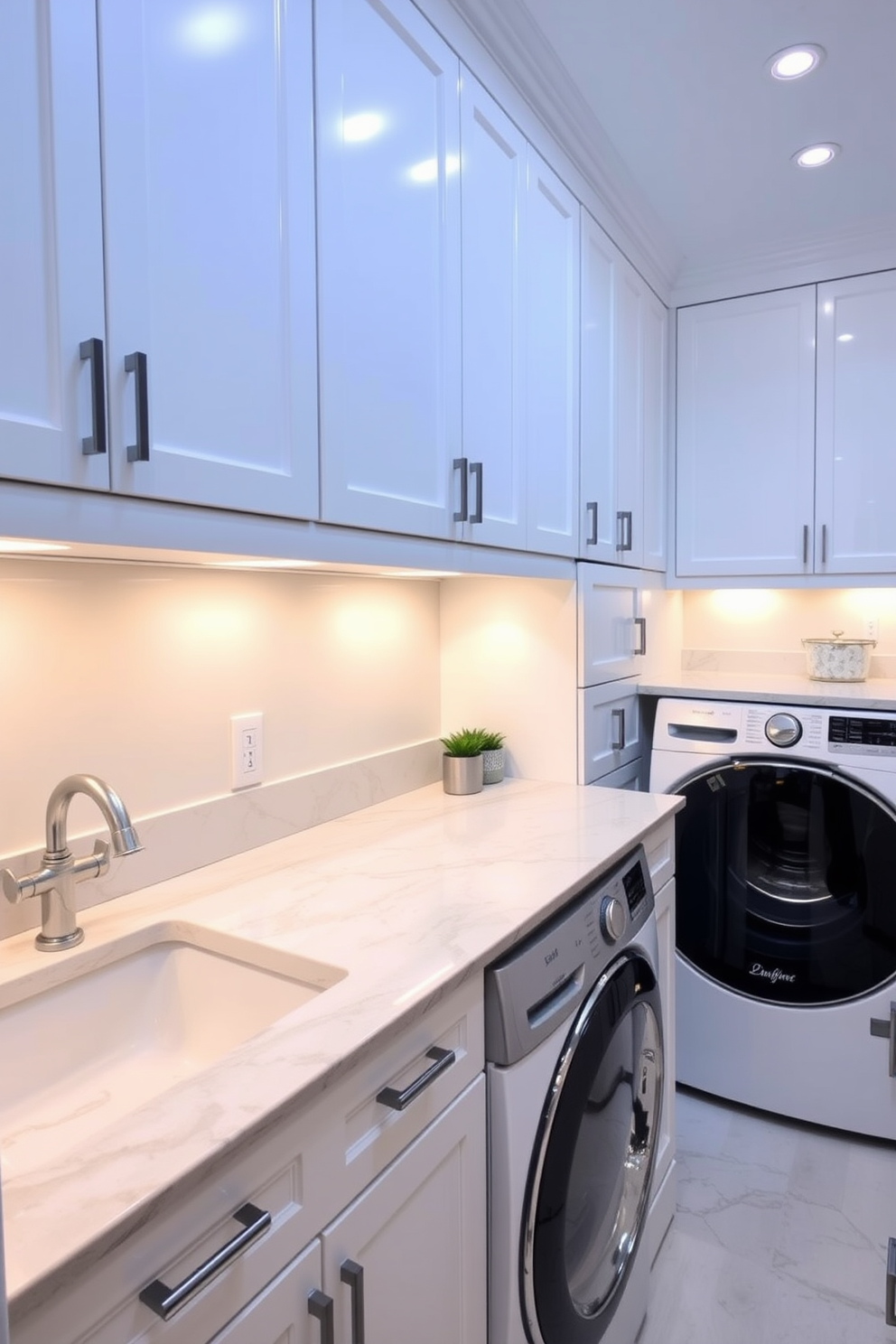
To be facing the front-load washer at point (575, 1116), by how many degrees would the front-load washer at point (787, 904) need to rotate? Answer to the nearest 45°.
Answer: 0° — it already faces it

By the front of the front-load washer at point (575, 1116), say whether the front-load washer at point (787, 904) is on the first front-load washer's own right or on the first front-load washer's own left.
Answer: on the first front-load washer's own left

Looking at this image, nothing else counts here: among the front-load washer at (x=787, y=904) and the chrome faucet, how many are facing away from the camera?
0

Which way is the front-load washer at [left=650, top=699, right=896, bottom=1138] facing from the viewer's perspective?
toward the camera

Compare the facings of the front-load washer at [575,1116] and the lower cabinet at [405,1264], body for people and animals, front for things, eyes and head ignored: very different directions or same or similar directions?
same or similar directions

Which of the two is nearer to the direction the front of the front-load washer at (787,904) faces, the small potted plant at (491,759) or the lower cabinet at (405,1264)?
the lower cabinet

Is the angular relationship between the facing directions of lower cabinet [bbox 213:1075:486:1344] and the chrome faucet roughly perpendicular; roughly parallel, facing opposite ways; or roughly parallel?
roughly parallel

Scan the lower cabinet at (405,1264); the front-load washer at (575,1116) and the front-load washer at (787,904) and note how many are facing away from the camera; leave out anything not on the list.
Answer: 0

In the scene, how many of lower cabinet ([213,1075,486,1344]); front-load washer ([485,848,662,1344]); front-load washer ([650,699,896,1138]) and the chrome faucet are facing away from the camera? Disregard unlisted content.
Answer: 0

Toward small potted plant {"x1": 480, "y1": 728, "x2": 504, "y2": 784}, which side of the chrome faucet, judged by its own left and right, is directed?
left

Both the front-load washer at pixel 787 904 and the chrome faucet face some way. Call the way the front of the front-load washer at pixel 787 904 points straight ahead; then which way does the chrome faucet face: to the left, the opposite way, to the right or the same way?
to the left

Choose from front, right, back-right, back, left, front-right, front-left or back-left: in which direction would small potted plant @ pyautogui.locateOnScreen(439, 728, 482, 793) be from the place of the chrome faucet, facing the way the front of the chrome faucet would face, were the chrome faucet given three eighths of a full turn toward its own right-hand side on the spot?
back-right

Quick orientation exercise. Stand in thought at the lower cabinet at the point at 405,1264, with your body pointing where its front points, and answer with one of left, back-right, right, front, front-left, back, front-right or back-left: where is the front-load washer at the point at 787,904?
left

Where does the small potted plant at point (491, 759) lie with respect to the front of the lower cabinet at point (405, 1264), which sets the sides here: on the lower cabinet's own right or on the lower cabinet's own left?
on the lower cabinet's own left

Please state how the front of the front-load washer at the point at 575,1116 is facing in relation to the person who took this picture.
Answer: facing the viewer and to the right of the viewer

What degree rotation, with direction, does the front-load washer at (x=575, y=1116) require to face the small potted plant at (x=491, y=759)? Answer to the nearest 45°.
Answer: approximately 135° to its left

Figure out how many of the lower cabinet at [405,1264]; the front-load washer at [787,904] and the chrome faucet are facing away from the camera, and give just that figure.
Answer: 0
